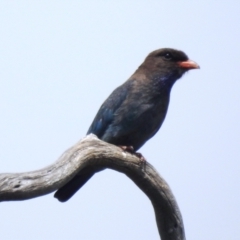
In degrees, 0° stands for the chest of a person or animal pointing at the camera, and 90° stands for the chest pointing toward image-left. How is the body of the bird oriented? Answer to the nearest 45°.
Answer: approximately 270°
